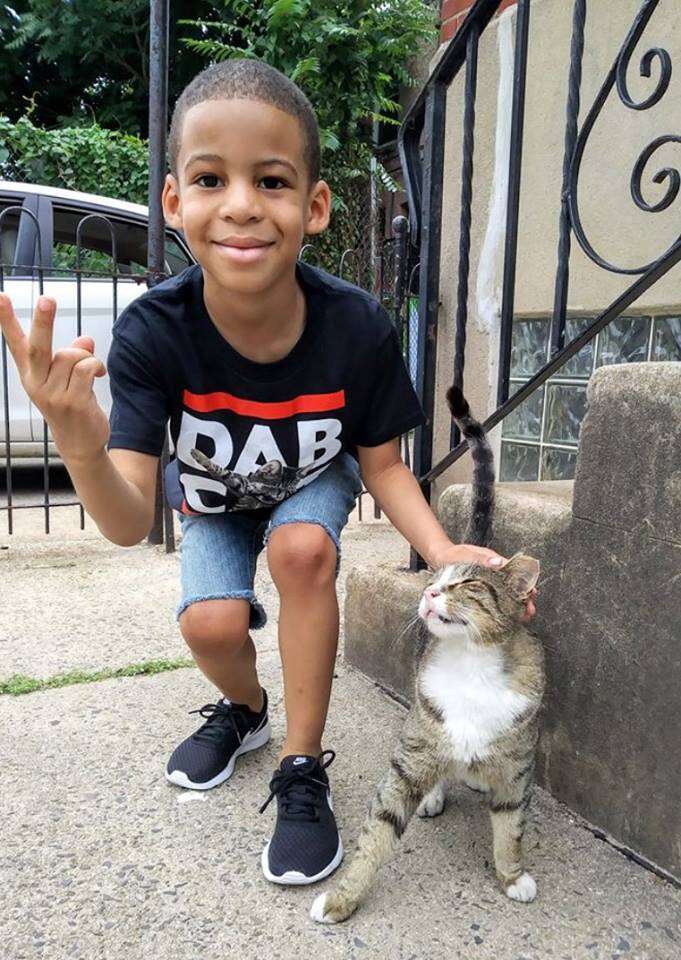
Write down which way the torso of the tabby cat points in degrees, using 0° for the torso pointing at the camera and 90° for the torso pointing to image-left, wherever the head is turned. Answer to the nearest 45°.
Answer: approximately 0°

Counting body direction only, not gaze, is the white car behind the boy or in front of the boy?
behind

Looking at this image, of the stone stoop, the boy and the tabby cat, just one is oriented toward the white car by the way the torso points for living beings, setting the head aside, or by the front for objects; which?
the stone stoop

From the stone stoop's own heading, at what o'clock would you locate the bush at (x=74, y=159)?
The bush is roughly at 12 o'clock from the stone stoop.

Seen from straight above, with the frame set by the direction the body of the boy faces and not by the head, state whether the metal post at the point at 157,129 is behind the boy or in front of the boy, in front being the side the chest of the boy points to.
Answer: behind

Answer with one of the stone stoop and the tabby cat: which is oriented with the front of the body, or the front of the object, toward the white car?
the stone stoop
